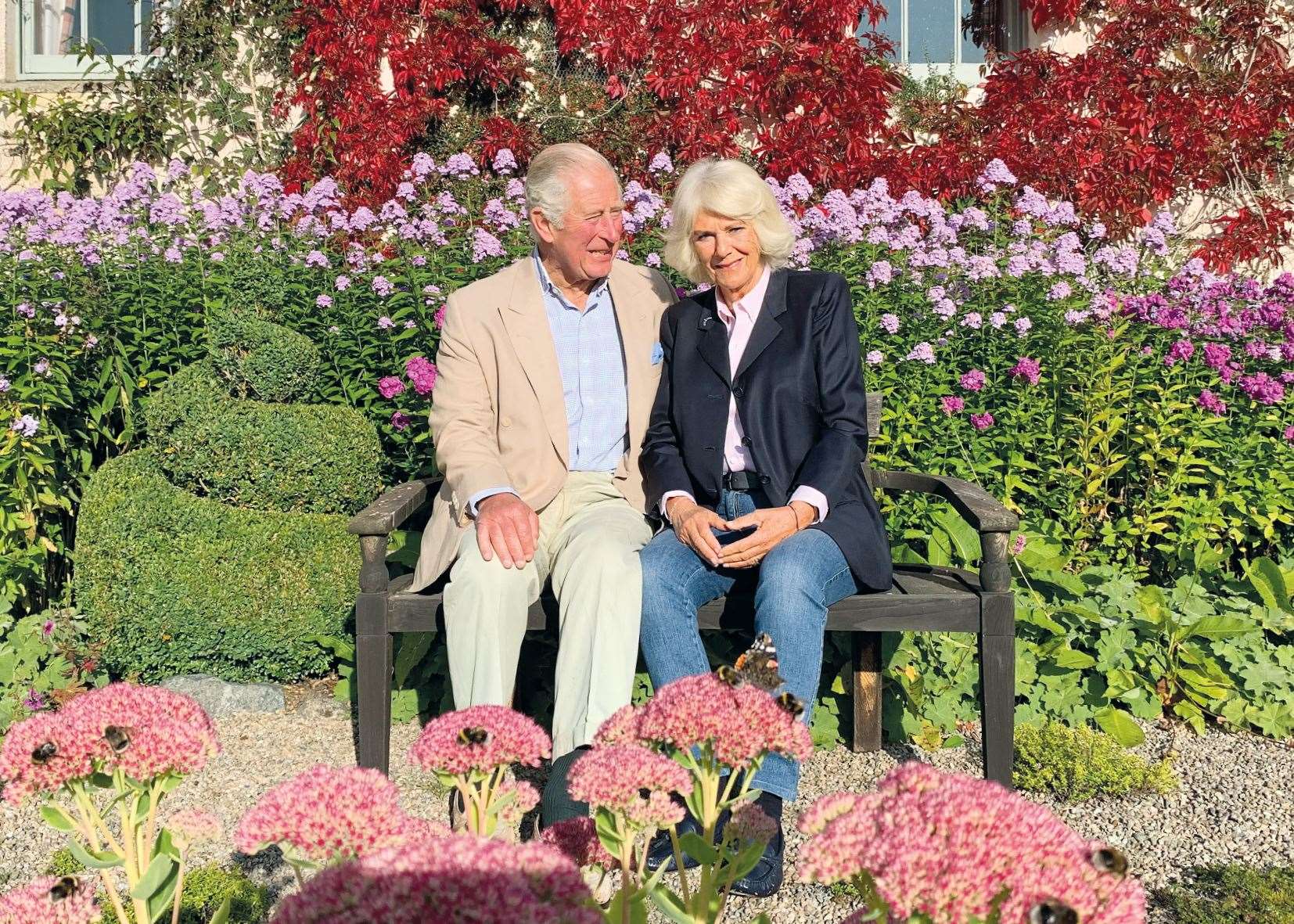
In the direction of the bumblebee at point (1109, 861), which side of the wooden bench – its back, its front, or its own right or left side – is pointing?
front

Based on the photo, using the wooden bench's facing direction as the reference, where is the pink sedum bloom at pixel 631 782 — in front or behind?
in front

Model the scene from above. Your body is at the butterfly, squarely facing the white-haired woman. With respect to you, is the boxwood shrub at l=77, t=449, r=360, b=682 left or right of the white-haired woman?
left

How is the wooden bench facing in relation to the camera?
toward the camera

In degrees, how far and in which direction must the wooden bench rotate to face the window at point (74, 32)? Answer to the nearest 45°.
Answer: approximately 135° to its right

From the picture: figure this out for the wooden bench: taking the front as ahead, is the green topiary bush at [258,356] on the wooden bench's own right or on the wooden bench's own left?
on the wooden bench's own right

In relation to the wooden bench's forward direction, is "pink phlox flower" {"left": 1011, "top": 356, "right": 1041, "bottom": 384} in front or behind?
behind

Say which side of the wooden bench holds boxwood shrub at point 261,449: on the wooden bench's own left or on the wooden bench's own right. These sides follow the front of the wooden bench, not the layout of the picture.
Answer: on the wooden bench's own right

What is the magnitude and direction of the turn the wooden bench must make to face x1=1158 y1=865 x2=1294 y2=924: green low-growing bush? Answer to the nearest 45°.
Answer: approximately 45° to its left

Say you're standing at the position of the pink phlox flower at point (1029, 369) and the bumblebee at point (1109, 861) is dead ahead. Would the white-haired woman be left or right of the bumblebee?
right

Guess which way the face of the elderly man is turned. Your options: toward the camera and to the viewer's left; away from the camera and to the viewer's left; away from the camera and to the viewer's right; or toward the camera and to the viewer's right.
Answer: toward the camera and to the viewer's right
